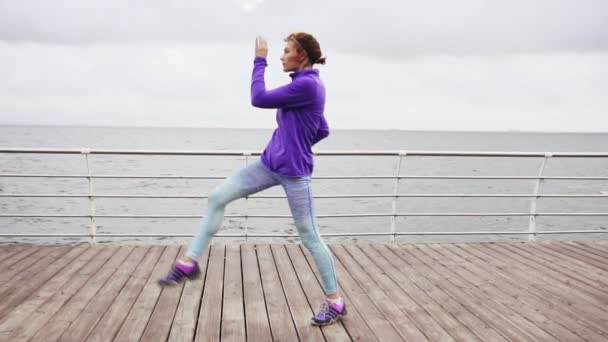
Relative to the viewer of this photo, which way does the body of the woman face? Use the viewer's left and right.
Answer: facing to the left of the viewer

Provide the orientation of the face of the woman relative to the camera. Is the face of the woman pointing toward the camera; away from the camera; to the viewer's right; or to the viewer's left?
to the viewer's left
